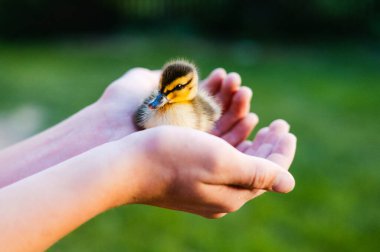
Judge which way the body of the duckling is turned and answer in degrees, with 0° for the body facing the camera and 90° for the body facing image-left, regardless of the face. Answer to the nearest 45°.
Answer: approximately 45°
